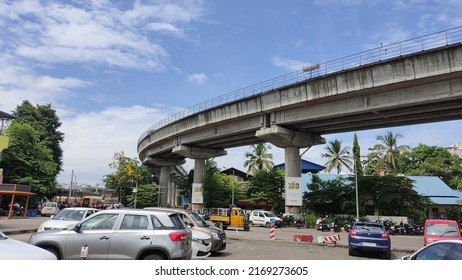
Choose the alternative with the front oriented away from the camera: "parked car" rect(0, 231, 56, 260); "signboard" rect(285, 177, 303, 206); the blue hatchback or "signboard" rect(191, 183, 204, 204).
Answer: the blue hatchback

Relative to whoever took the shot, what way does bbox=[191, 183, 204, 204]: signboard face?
facing the viewer

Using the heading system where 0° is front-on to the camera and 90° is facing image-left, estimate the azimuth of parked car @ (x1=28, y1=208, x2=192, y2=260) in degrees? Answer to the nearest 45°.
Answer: approximately 90°

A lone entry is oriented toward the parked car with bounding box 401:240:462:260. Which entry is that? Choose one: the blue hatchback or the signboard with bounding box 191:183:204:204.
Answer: the signboard

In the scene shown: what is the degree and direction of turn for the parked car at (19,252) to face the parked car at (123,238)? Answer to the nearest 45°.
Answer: approximately 45° to its left

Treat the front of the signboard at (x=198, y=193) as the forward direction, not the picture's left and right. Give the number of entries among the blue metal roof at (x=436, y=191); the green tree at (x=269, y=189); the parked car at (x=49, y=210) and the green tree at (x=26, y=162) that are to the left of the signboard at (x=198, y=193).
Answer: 2

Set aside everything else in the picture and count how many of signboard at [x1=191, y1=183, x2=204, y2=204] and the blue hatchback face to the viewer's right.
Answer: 0

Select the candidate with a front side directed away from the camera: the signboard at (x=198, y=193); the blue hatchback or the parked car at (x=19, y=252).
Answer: the blue hatchback

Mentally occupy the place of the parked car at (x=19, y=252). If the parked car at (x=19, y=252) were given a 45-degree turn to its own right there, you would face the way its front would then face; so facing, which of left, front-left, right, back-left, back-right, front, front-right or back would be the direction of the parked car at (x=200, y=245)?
left

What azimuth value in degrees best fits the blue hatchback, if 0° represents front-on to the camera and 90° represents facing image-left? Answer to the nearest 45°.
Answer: approximately 180°

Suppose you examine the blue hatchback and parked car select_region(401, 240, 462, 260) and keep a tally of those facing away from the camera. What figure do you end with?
1

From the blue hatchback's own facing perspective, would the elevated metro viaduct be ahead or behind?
ahead

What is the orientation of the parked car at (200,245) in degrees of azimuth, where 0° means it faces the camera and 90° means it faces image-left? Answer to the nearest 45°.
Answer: approximately 315°
